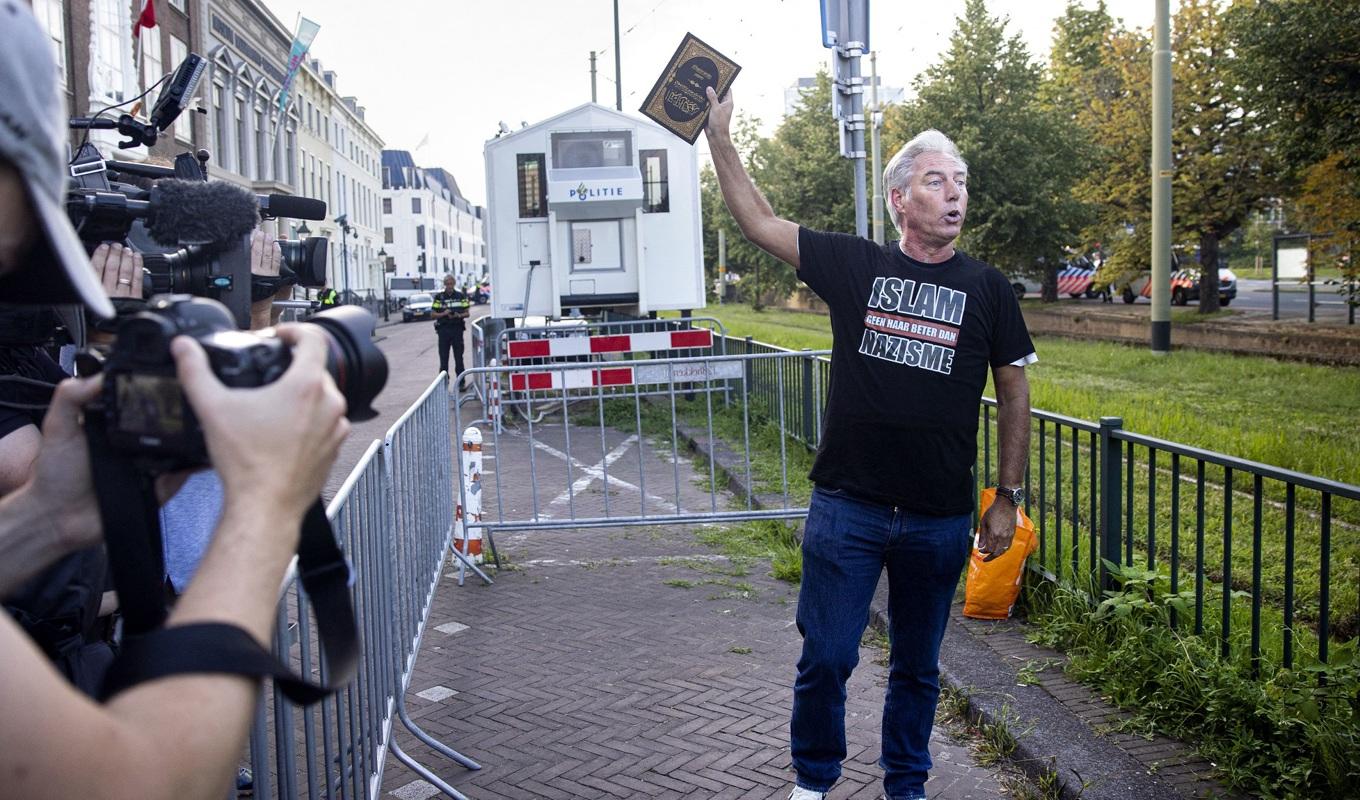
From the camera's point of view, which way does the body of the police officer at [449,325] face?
toward the camera

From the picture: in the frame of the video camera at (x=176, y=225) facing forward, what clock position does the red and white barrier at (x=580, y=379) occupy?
The red and white barrier is roughly at 10 o'clock from the video camera.

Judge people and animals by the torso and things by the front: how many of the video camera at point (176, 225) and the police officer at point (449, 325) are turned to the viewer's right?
1

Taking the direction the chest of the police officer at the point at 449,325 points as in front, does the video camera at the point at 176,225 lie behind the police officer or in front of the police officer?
in front

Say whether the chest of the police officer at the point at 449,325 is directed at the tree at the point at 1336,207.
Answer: no

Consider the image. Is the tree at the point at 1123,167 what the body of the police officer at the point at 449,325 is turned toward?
no

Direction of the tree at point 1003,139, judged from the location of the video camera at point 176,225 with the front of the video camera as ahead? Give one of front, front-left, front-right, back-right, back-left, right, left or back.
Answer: front-left

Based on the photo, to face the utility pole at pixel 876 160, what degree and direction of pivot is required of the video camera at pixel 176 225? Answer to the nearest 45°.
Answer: approximately 45° to its left

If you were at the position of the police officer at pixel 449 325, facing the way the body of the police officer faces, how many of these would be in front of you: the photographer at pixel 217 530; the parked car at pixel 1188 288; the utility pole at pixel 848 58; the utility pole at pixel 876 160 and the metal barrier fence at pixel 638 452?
3

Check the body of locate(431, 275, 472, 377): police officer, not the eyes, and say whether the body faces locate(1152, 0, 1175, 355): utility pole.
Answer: no

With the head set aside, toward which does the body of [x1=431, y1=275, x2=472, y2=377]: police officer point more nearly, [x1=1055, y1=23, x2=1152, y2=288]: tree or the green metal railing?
the green metal railing

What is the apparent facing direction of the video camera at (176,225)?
to the viewer's right

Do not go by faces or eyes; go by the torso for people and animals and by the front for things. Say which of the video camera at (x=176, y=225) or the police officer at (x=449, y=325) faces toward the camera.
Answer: the police officer

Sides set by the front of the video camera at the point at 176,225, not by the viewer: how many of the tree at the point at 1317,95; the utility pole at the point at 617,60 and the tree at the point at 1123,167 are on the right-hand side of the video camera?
0

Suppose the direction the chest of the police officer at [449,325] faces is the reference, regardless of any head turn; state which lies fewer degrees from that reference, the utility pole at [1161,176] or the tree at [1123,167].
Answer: the utility pole

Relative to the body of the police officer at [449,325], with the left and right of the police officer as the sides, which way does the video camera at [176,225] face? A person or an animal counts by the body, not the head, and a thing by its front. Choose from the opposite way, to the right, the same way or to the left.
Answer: to the left

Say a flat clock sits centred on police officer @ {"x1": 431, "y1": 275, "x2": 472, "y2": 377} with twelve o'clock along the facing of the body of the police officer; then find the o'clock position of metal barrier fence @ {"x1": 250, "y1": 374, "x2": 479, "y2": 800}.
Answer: The metal barrier fence is roughly at 12 o'clock from the police officer.

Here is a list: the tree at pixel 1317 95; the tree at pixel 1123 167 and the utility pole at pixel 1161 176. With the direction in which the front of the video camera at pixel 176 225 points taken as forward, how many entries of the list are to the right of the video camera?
0
